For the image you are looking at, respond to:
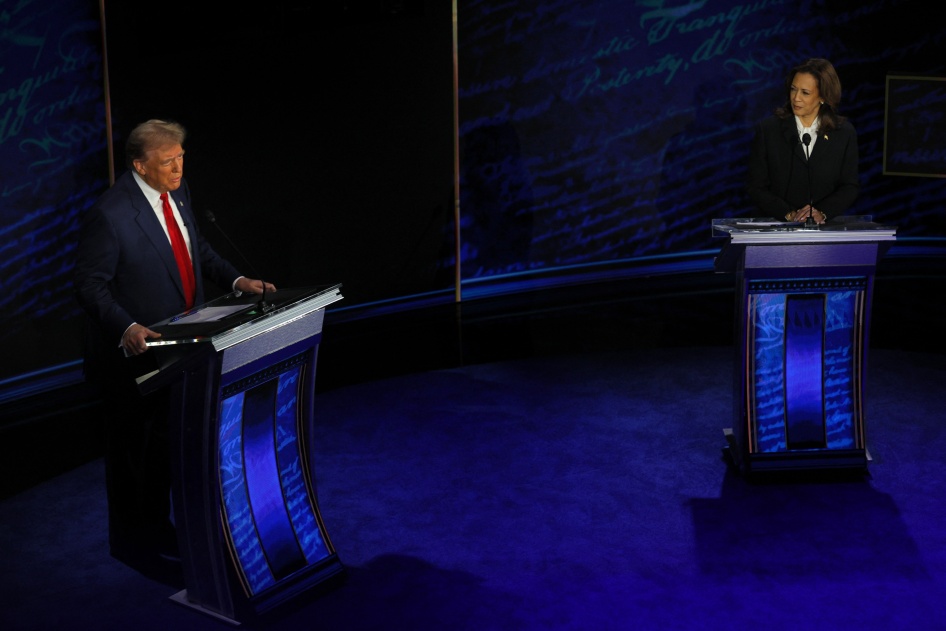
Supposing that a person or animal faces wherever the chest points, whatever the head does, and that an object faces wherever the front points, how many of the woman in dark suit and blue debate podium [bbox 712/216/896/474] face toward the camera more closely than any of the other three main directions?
2

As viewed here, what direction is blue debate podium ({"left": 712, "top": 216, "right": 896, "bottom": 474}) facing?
toward the camera

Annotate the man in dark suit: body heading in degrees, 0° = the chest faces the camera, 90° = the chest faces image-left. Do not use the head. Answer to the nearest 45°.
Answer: approximately 315°

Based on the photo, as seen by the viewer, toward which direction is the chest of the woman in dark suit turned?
toward the camera

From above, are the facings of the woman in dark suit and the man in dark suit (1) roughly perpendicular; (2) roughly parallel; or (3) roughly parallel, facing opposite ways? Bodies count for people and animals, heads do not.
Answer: roughly perpendicular

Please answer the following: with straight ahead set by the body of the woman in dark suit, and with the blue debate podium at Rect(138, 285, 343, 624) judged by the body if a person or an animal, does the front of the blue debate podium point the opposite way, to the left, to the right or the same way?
to the left

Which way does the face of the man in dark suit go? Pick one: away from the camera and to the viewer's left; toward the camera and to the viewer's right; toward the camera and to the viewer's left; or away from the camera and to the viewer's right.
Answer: toward the camera and to the viewer's right

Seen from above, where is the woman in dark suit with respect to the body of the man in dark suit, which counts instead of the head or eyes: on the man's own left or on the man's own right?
on the man's own left

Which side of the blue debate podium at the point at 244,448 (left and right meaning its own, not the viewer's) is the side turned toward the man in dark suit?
back

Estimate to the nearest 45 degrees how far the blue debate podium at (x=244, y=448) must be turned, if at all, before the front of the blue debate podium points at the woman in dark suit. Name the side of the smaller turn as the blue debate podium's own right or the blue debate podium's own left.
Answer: approximately 90° to the blue debate podium's own left

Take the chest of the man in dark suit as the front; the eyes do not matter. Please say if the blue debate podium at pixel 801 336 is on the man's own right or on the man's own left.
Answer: on the man's own left

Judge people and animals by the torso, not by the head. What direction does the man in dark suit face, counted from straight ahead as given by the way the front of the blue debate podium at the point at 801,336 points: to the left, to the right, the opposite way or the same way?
to the left

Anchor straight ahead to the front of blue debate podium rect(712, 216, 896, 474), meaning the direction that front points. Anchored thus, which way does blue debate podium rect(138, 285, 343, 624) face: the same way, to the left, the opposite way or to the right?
to the left
